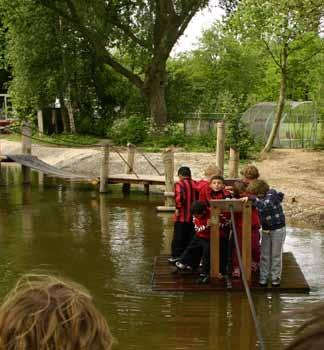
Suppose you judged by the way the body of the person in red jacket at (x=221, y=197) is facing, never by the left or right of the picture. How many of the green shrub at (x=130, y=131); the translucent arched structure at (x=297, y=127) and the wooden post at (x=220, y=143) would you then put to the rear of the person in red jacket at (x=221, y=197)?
3

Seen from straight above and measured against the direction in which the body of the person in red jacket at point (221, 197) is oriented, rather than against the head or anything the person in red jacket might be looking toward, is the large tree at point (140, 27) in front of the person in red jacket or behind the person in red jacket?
behind

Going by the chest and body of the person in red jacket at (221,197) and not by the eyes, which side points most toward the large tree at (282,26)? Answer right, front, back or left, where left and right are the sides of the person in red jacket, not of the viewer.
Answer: back

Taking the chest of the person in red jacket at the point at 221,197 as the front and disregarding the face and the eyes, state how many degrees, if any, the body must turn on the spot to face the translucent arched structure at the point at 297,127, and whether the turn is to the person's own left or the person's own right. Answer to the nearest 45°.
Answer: approximately 180°

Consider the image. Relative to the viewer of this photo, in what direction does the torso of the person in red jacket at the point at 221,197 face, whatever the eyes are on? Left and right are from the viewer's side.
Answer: facing the viewer

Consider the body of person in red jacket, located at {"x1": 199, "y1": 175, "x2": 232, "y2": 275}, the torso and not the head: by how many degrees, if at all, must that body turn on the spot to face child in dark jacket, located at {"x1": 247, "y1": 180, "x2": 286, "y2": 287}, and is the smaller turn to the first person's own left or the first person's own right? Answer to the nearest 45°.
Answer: approximately 45° to the first person's own left

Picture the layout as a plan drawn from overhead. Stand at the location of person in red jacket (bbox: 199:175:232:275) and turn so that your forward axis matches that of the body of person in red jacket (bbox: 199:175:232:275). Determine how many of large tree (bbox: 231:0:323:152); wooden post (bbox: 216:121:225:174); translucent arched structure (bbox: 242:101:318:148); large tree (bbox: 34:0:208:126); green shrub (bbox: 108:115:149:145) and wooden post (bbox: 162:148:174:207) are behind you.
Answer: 6

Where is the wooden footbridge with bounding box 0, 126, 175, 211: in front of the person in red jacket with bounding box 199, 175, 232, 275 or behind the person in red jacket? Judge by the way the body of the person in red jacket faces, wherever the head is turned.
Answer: behind
